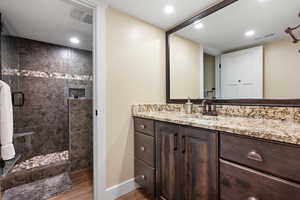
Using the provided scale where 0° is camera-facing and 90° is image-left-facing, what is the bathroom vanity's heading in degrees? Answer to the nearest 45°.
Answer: approximately 45°

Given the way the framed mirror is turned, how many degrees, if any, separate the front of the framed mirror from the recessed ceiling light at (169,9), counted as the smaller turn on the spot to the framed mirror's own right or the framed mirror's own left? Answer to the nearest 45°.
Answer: approximately 45° to the framed mirror's own right

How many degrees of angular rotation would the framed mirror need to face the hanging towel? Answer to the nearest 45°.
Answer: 0° — it already faces it

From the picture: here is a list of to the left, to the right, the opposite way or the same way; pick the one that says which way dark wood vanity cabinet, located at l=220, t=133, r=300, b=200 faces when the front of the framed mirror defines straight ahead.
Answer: the same way

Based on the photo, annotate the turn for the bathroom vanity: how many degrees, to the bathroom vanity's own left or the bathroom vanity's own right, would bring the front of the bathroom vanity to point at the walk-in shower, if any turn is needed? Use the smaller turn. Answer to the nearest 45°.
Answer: approximately 45° to the bathroom vanity's own right

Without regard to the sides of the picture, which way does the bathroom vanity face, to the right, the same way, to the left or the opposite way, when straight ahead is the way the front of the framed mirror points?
the same way

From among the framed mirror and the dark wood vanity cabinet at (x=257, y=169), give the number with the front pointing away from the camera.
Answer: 0

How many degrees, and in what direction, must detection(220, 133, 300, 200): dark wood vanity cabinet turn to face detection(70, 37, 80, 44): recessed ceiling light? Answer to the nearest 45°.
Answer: approximately 45° to its right

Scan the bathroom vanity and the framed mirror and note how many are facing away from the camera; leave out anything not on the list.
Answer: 0

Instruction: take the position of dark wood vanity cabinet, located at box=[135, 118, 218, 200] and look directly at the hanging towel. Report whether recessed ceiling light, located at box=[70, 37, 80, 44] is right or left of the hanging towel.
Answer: right

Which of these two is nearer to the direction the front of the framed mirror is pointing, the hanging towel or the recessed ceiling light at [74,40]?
the hanging towel
